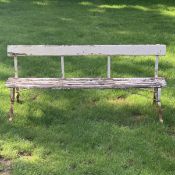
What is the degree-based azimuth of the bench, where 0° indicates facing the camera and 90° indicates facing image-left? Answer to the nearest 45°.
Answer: approximately 0°
